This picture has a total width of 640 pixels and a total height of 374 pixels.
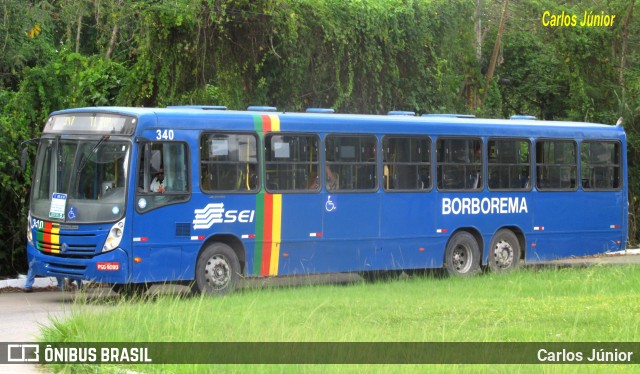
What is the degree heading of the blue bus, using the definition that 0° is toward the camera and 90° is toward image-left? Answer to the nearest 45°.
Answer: approximately 45°
